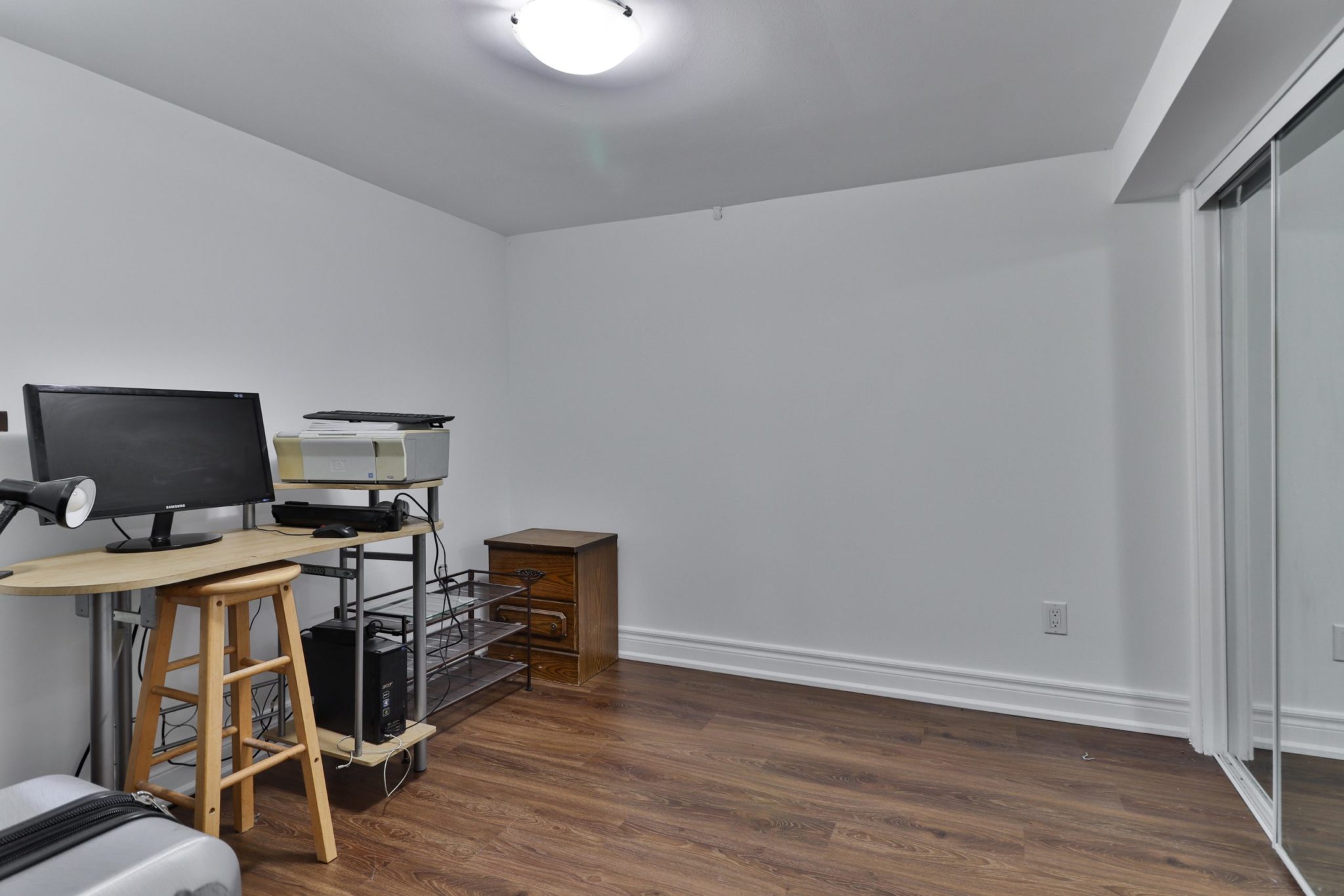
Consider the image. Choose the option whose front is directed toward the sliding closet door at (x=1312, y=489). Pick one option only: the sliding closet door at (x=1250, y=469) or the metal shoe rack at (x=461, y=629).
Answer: the metal shoe rack

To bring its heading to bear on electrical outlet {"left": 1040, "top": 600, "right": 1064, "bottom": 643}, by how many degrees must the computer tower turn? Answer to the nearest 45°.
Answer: approximately 45° to its left

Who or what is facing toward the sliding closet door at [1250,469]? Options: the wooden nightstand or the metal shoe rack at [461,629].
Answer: the metal shoe rack

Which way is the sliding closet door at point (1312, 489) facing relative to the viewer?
to the viewer's left

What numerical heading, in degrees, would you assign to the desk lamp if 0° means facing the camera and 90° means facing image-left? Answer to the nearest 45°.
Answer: approximately 315°

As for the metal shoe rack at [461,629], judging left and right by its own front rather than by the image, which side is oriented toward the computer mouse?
right

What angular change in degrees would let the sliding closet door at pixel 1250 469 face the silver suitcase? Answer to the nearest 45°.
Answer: approximately 45° to its left

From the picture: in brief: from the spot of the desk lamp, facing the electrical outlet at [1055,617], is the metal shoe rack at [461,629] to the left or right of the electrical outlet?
left
